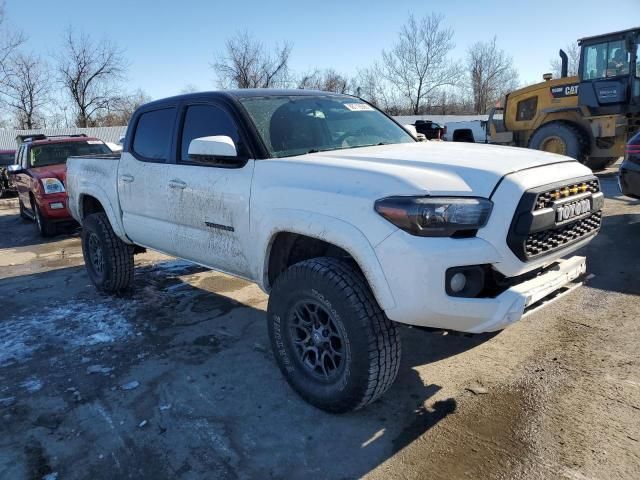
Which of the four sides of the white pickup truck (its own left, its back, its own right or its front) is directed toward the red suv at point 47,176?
back

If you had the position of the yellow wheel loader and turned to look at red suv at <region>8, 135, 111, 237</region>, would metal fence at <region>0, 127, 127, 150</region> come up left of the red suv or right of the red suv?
right

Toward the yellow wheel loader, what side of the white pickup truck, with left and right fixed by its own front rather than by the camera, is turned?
left

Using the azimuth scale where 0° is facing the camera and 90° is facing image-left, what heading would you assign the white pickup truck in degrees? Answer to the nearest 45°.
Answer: approximately 315°

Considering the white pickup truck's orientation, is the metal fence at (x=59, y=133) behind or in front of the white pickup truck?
behind
